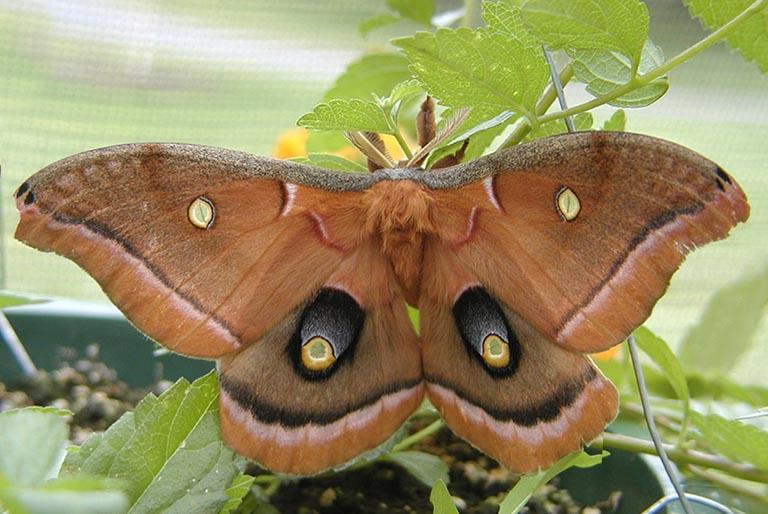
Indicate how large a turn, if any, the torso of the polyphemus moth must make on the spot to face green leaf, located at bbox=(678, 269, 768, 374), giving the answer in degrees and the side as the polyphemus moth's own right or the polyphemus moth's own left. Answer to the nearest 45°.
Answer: approximately 45° to the polyphemus moth's own right

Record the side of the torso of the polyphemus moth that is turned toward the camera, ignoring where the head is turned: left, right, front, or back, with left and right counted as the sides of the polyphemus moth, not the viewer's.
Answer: back
